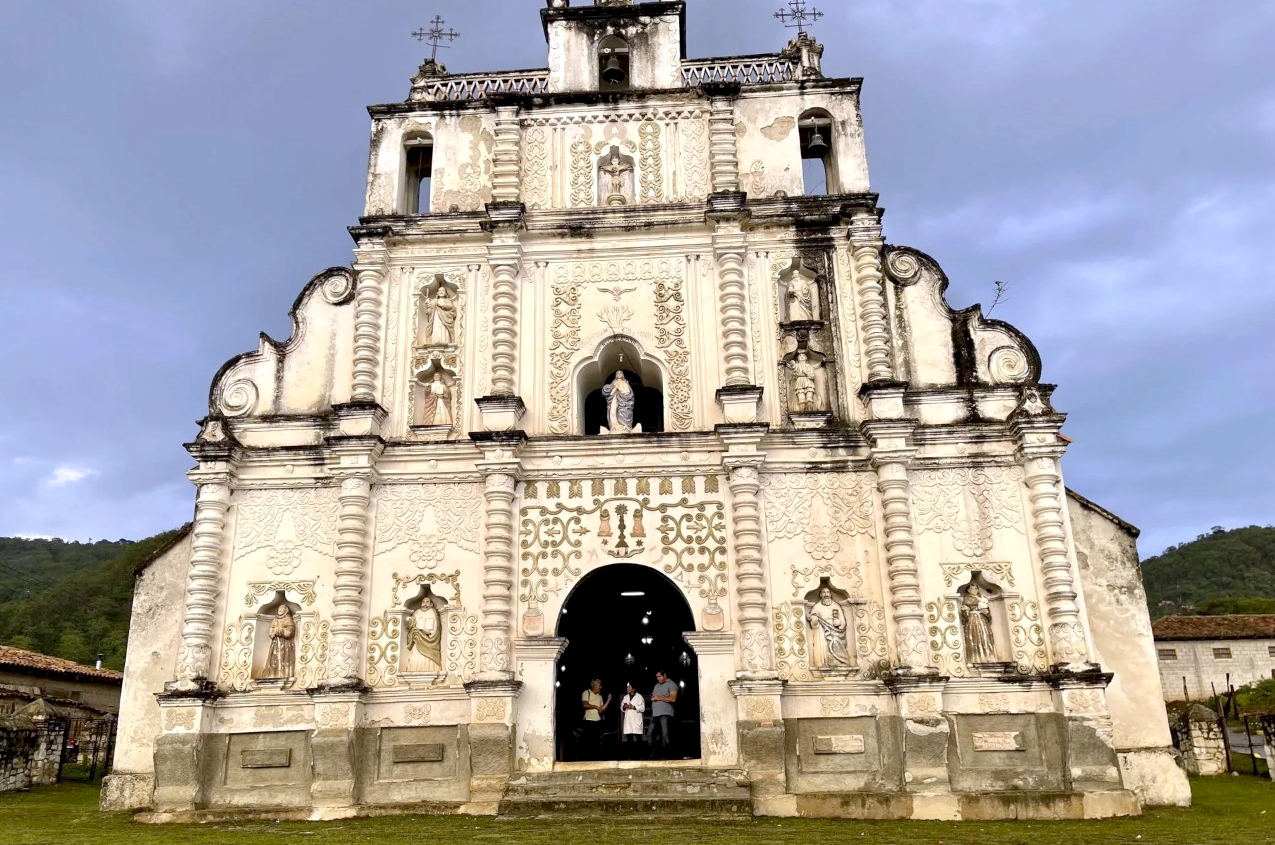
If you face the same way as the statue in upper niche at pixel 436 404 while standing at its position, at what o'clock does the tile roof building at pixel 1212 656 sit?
The tile roof building is roughly at 8 o'clock from the statue in upper niche.

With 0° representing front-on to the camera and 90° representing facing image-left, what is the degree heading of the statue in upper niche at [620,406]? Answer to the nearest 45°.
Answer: approximately 0°

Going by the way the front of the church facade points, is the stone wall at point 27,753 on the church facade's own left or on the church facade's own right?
on the church facade's own right

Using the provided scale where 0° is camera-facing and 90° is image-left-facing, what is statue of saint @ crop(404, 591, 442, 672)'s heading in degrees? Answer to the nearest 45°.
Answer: approximately 0°
